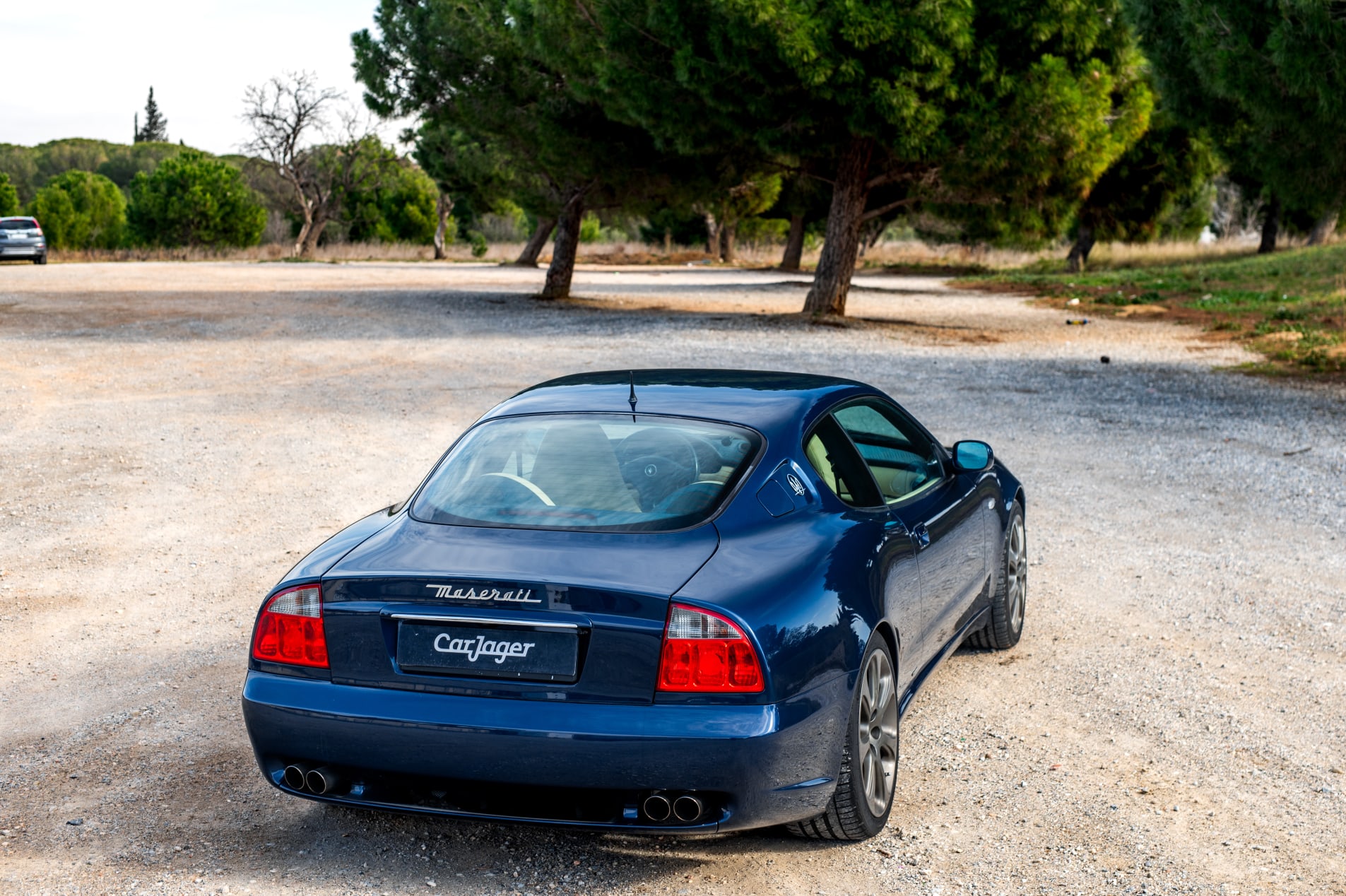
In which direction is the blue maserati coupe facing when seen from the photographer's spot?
facing away from the viewer and to the right of the viewer
